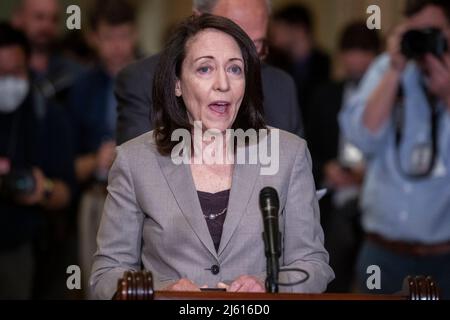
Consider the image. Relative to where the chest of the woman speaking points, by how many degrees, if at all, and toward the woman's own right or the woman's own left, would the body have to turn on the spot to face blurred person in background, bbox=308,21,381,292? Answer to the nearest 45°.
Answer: approximately 180°

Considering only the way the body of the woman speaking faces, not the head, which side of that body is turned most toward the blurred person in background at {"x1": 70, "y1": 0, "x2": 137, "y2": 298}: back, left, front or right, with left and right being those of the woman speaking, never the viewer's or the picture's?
back

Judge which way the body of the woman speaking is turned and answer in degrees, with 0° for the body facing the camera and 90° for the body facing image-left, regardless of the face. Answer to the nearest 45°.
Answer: approximately 0°

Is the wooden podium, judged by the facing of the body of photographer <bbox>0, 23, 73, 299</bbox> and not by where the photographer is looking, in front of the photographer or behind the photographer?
in front
